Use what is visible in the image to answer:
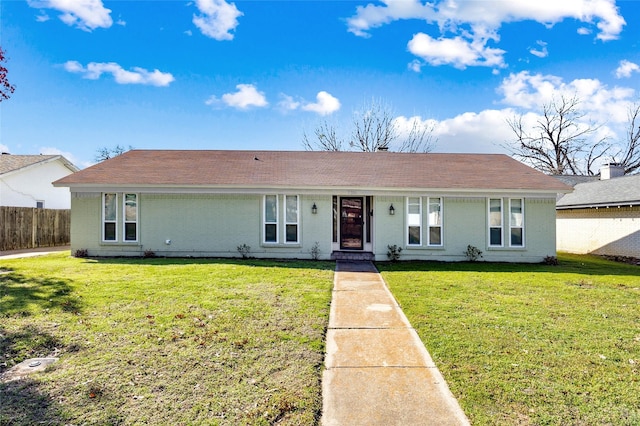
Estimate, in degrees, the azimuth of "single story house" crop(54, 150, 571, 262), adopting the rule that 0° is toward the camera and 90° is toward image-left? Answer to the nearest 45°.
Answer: approximately 0°

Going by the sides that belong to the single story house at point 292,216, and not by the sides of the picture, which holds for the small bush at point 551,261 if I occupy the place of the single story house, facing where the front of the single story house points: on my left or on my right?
on my left

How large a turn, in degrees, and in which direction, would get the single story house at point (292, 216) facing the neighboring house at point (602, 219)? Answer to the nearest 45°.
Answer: approximately 90° to its left

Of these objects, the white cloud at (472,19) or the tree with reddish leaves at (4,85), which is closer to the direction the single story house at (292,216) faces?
the tree with reddish leaves

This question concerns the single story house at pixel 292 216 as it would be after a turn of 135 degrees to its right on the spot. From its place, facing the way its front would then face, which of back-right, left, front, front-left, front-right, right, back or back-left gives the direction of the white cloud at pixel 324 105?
front-right

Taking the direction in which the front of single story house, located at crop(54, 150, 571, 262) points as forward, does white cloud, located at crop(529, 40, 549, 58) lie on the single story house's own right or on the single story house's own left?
on the single story house's own left

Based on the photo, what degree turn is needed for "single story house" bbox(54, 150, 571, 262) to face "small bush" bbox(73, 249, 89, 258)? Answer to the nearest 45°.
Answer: approximately 90° to its right

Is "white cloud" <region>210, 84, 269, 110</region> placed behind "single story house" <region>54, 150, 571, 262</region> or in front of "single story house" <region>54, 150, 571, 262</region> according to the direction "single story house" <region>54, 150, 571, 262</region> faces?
behind

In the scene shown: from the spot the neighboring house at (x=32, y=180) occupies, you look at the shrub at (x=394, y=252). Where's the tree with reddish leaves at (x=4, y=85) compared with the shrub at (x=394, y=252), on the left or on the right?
right

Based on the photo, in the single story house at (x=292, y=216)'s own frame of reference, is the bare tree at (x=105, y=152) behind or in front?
behind
